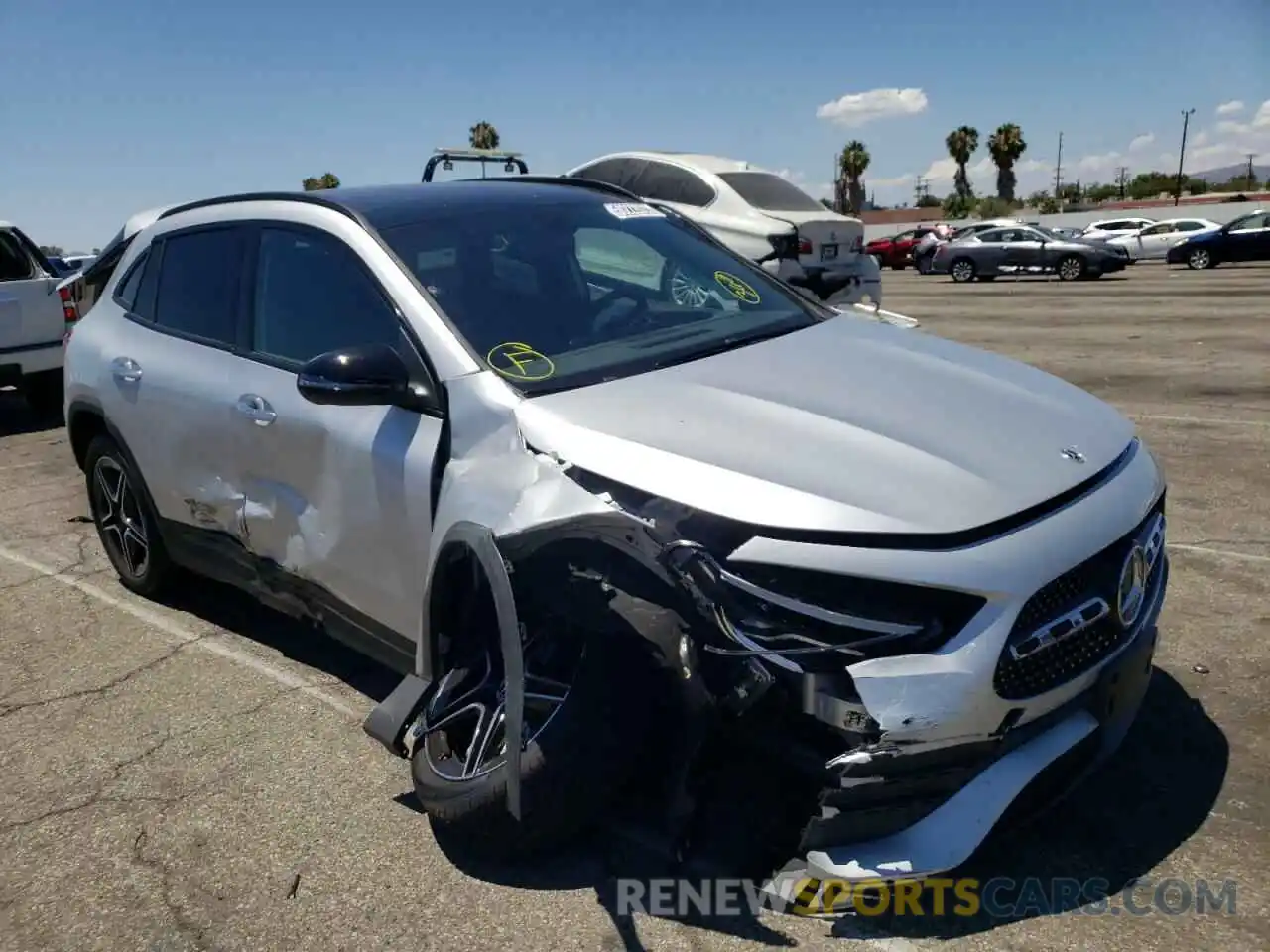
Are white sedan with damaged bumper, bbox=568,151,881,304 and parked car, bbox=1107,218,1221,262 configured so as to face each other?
no

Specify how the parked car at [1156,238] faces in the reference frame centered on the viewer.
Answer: facing to the left of the viewer

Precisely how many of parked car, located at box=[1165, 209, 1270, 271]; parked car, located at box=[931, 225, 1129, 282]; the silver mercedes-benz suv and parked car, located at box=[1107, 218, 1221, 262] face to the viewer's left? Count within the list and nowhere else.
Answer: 2

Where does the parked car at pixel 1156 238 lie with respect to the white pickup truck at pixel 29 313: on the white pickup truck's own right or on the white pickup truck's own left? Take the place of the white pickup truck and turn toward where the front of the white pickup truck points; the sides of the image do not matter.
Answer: on the white pickup truck's own right

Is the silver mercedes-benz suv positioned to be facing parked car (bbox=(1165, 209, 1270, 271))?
no

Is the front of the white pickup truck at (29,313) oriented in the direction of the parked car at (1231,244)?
no

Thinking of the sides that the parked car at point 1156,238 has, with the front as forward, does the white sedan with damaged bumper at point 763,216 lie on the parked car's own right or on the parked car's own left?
on the parked car's own left

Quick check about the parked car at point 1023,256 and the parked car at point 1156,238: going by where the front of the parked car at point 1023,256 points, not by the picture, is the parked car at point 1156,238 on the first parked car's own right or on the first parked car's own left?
on the first parked car's own left

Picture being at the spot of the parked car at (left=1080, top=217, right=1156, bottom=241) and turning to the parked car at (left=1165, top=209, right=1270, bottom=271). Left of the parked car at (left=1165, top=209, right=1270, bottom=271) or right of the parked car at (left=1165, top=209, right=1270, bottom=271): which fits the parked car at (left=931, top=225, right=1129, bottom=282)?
right

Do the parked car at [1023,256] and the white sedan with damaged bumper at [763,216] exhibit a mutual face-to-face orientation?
no

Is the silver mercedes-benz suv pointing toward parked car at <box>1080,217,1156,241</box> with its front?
no

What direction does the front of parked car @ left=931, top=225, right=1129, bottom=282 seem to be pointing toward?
to the viewer's right

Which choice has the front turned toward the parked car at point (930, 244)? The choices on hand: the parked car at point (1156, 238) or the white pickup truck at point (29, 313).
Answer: the parked car at point (1156, 238)

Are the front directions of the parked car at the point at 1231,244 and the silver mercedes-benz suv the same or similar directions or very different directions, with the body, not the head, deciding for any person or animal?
very different directions

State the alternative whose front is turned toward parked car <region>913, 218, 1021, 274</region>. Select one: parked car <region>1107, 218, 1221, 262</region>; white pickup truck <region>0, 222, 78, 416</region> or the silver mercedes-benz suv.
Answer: parked car <region>1107, 218, 1221, 262</region>

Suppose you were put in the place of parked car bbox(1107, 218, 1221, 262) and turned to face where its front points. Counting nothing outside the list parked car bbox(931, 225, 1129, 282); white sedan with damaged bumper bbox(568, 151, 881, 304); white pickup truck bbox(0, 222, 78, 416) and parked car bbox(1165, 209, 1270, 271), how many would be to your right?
0

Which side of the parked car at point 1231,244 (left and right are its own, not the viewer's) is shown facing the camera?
left

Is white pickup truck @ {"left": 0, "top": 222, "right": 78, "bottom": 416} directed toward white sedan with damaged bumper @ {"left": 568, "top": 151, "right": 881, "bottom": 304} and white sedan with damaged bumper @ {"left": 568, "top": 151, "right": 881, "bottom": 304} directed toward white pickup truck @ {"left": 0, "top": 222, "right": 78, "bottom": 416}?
no

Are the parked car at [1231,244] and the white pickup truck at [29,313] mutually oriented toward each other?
no

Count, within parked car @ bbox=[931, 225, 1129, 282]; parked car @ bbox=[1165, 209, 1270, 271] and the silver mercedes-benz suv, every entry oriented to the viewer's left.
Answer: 1
